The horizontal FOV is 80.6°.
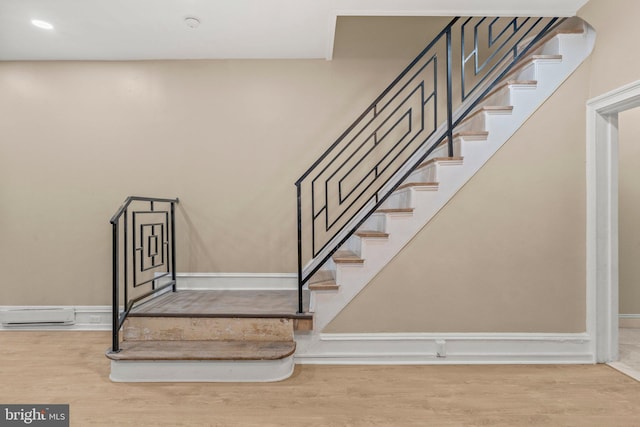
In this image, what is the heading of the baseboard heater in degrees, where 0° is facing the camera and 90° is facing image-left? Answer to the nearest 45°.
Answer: approximately 0°
